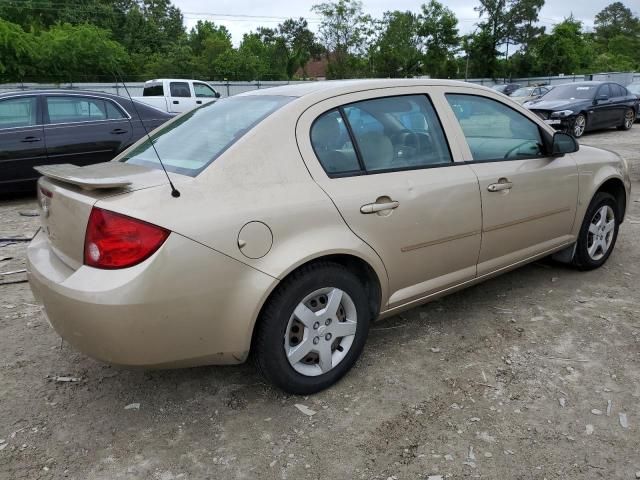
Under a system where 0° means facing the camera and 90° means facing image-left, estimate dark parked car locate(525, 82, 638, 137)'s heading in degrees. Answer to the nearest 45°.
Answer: approximately 45°

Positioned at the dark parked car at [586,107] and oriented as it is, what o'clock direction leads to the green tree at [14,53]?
The green tree is roughly at 2 o'clock from the dark parked car.

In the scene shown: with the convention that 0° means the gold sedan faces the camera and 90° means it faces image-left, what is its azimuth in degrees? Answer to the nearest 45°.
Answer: approximately 225°

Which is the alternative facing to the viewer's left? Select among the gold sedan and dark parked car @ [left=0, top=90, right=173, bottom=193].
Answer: the dark parked car

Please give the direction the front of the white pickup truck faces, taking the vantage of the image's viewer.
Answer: facing away from the viewer and to the right of the viewer

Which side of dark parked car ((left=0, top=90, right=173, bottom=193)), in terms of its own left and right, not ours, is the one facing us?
left

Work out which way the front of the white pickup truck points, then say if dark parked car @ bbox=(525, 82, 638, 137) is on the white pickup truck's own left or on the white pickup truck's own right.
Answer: on the white pickup truck's own right

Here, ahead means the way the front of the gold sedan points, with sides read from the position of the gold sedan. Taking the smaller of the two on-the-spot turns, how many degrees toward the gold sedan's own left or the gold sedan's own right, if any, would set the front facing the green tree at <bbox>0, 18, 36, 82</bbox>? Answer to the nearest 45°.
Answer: approximately 90° to the gold sedan's own left

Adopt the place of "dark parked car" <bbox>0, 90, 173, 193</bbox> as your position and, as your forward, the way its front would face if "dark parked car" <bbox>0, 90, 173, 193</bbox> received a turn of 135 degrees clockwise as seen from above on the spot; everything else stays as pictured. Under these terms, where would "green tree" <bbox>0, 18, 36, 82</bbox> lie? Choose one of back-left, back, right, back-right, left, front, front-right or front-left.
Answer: front-left
